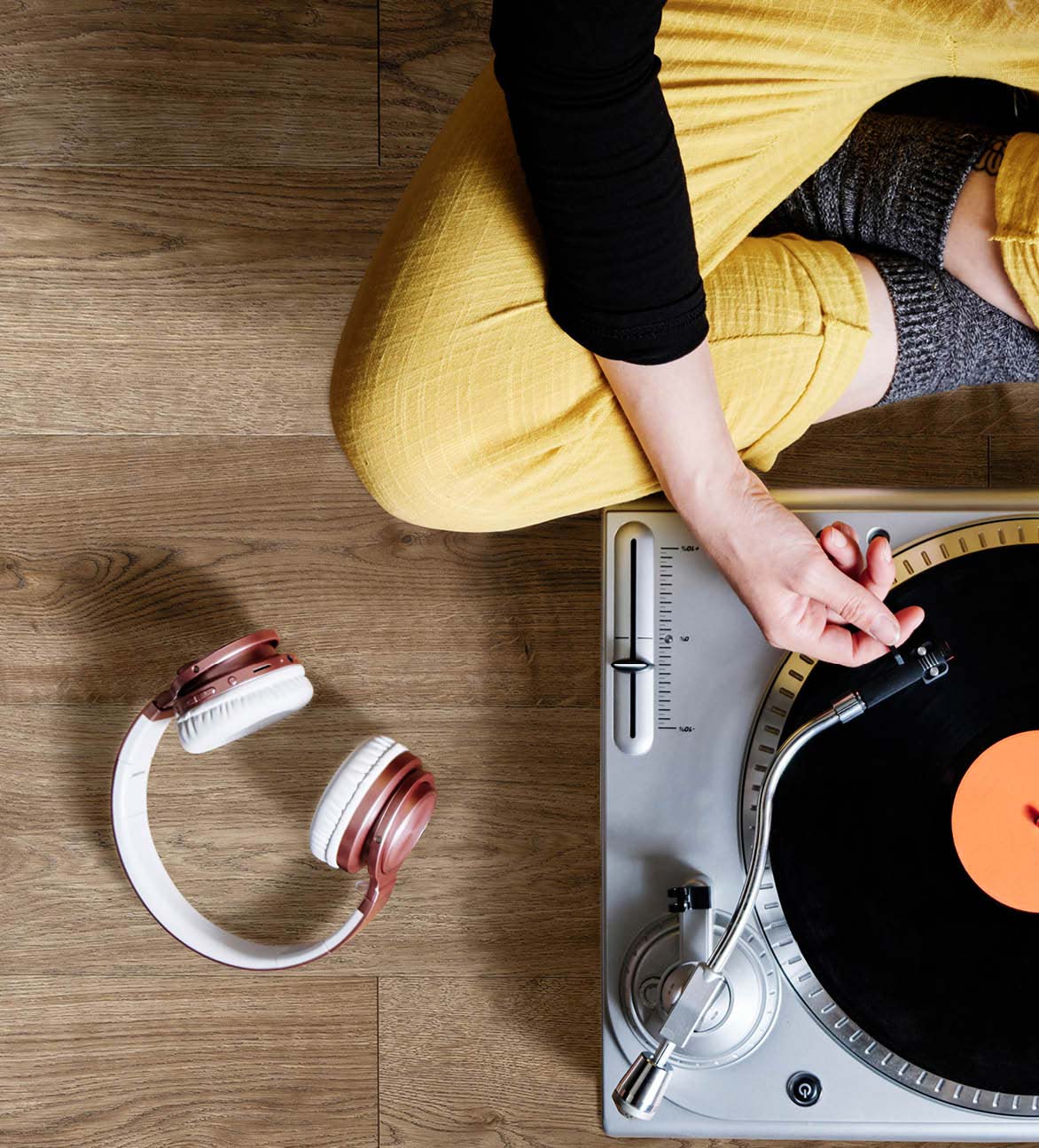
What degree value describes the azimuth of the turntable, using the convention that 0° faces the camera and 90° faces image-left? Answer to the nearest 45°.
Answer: approximately 180°
